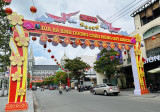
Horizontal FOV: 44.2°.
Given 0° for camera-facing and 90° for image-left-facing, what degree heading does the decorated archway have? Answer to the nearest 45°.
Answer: approximately 315°

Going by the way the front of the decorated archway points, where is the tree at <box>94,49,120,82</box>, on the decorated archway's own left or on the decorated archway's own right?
on the decorated archway's own left

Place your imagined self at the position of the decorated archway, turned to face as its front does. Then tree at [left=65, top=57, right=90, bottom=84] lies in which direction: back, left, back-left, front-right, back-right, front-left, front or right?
back-left
